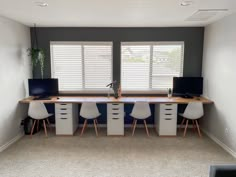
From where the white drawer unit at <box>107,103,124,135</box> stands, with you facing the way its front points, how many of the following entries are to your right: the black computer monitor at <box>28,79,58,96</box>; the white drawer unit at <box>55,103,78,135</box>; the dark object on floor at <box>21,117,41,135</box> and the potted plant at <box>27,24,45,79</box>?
4

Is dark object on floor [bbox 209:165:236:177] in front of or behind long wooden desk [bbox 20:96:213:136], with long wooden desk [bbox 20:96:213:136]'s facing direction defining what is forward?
in front

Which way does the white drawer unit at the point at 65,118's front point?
toward the camera

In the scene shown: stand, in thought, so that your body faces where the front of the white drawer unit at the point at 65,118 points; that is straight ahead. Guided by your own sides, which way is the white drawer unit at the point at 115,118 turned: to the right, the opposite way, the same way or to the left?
the same way

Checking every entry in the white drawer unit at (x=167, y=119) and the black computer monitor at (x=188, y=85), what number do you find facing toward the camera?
2

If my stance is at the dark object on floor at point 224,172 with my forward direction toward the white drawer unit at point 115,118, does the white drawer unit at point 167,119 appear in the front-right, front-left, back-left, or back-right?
front-right

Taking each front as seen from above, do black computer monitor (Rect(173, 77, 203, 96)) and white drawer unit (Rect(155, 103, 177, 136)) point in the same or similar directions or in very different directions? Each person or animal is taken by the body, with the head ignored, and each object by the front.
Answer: same or similar directions

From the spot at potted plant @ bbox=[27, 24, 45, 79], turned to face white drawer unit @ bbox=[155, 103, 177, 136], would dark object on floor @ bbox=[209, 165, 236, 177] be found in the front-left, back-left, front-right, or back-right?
front-right

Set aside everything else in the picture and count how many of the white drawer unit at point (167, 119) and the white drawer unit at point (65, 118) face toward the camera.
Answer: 2

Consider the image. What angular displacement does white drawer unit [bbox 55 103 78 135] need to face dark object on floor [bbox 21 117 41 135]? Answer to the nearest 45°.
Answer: approximately 90° to its right

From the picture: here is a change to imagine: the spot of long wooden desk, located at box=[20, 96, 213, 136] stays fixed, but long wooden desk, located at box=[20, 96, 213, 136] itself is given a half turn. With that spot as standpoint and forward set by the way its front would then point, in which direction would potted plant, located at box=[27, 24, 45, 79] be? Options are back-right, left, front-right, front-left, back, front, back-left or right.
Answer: left

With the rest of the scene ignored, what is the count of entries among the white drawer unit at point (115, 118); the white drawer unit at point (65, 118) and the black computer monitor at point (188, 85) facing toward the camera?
3

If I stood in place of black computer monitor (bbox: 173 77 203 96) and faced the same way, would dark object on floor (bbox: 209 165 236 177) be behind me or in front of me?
in front

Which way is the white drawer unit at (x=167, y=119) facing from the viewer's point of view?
toward the camera

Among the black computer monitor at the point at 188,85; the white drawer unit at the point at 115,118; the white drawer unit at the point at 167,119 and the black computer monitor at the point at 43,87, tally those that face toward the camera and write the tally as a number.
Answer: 4

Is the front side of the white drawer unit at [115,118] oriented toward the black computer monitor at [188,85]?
no

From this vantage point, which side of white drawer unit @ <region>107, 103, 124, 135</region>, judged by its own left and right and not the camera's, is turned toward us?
front

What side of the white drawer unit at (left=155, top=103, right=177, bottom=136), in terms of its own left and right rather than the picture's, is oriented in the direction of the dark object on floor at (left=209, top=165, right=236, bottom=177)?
front

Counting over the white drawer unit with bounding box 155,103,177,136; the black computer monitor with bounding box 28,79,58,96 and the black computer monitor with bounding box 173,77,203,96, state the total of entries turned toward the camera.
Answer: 3
